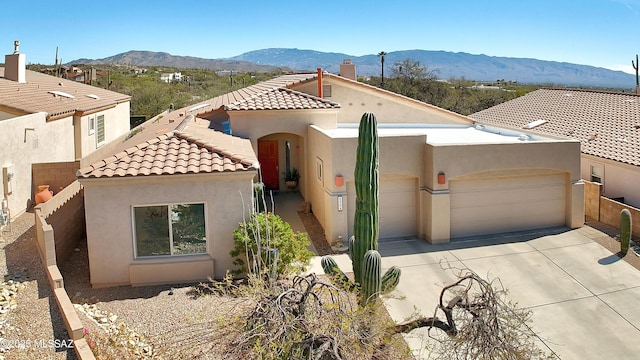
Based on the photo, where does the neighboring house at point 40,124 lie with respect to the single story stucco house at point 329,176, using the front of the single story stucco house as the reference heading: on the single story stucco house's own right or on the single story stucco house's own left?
on the single story stucco house's own right

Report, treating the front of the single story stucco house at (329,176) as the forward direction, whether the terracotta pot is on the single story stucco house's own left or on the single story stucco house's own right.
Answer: on the single story stucco house's own right

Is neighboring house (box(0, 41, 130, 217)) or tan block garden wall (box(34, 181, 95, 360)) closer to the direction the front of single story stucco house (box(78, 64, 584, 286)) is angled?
the tan block garden wall

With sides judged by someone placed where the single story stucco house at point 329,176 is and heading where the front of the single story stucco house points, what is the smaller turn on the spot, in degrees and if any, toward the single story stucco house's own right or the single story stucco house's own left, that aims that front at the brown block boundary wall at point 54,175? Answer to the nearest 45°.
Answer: approximately 90° to the single story stucco house's own right

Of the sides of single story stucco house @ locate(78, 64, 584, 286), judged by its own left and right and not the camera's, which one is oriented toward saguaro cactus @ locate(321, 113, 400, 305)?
front

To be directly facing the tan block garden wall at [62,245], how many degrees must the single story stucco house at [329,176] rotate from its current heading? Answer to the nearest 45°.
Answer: approximately 45° to its right

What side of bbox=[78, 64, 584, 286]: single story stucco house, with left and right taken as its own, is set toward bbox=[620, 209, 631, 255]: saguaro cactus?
left

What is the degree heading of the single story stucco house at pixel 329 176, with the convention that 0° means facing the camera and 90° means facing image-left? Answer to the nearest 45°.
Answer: approximately 0°
